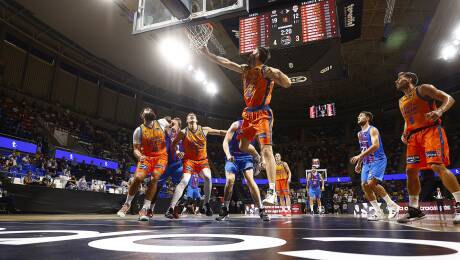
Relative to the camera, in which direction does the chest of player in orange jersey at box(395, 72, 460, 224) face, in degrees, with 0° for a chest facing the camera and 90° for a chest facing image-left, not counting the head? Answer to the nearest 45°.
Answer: approximately 45°

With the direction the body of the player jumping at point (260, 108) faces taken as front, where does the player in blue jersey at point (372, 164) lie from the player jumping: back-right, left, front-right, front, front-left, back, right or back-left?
back

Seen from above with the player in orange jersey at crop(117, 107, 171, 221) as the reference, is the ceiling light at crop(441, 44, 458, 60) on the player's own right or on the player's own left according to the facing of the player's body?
on the player's own left

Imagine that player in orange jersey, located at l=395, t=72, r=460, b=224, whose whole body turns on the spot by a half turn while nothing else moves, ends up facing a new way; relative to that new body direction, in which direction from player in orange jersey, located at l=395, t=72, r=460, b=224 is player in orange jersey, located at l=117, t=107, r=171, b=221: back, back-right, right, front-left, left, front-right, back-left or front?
back-left

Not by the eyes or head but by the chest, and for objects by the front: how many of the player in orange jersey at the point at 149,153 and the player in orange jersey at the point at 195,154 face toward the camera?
2

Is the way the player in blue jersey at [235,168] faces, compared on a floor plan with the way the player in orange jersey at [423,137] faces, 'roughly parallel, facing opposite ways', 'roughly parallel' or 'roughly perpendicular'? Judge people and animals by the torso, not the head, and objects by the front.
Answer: roughly perpendicular

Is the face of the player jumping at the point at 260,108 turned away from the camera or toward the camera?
away from the camera

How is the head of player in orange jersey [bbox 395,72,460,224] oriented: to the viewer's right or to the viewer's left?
to the viewer's left

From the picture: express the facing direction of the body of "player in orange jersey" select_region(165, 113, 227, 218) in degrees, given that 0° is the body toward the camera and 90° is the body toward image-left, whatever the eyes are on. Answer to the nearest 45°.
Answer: approximately 0°

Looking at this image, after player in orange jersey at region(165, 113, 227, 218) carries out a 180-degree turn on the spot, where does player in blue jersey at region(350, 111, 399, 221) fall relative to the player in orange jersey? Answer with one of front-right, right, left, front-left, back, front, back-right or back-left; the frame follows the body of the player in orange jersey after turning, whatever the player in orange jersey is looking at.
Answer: right

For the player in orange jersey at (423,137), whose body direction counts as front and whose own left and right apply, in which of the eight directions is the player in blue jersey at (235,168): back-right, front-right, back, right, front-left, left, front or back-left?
front-right
